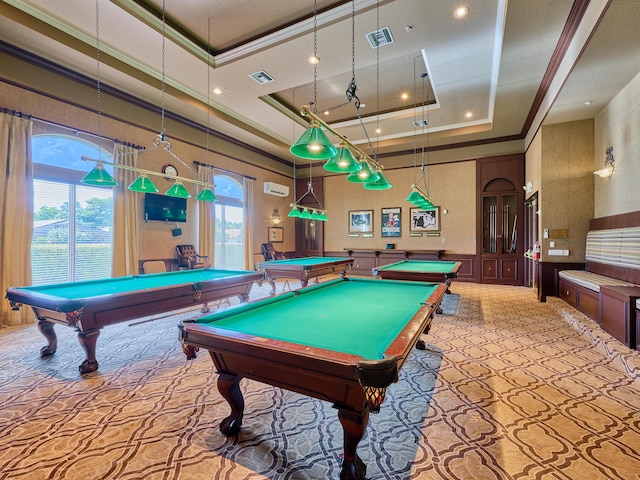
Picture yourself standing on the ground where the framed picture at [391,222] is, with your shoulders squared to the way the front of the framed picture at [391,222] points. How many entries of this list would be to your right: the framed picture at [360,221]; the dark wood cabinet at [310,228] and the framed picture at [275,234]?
3

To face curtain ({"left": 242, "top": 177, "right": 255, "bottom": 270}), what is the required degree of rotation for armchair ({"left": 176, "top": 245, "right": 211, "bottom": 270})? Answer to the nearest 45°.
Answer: approximately 90° to its left

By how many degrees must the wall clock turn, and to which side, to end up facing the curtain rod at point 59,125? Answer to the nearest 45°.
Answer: approximately 90° to its right

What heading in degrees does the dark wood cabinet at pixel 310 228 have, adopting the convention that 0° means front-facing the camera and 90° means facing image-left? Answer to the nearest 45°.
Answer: approximately 0°

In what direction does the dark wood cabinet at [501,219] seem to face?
toward the camera

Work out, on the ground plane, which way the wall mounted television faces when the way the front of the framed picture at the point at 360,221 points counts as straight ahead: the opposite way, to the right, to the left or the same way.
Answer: to the left

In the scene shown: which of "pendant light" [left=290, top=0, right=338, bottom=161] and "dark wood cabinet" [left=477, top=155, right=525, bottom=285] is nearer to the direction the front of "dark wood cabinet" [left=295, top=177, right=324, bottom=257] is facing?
the pendant light

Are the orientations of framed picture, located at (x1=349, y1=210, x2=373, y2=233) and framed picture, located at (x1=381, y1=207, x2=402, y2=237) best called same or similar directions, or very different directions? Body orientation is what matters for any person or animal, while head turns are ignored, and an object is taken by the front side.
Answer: same or similar directions

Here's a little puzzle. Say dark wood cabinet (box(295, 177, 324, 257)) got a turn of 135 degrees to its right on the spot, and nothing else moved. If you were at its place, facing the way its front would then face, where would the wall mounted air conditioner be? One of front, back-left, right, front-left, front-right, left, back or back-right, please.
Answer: left

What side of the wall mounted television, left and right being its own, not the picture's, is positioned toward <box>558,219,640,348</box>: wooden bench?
front

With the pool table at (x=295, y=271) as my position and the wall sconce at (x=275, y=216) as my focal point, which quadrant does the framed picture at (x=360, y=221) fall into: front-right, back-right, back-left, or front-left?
front-right

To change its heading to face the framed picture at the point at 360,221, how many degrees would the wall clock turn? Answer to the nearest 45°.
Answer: approximately 45° to its left

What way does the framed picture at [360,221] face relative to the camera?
toward the camera

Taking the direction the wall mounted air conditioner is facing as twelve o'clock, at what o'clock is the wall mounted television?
The wall mounted television is roughly at 3 o'clock from the wall mounted air conditioner.

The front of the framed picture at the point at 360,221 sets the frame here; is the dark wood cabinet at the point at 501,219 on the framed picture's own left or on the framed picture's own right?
on the framed picture's own left

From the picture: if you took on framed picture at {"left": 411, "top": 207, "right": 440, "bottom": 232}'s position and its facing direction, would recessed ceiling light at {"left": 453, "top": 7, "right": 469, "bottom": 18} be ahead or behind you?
ahead

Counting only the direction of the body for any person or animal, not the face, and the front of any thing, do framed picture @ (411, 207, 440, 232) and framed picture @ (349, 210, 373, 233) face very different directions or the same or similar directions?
same or similar directions
